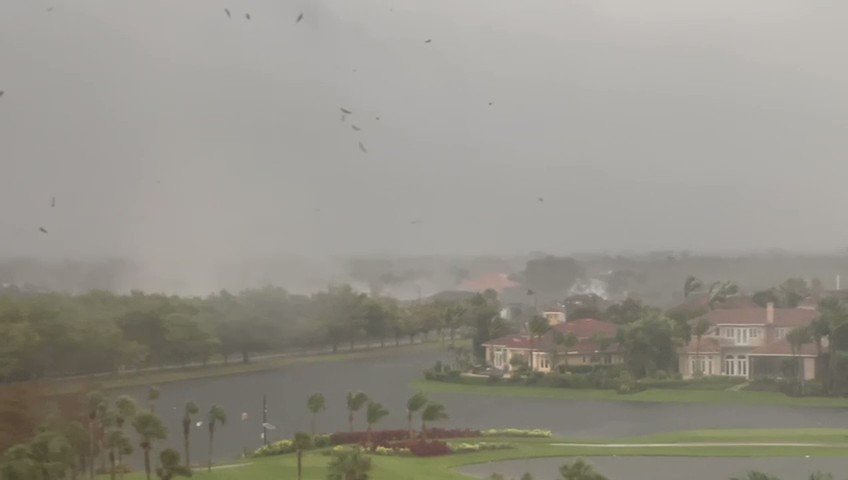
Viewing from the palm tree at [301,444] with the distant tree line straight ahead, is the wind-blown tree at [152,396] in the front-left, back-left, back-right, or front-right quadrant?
front-left

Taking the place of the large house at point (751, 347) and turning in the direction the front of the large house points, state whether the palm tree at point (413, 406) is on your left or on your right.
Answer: on your right

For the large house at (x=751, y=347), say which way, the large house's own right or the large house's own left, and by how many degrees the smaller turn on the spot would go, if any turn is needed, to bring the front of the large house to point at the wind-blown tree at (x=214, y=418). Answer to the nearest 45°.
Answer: approximately 45° to the large house's own right

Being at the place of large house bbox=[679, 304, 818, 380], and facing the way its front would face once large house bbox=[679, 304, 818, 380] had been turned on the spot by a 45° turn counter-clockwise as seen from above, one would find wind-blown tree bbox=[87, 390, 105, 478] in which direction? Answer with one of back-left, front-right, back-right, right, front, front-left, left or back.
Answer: right

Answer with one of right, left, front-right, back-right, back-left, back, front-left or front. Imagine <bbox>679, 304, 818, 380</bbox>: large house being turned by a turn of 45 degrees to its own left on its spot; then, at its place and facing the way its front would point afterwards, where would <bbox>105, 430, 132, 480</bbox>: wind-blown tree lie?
right

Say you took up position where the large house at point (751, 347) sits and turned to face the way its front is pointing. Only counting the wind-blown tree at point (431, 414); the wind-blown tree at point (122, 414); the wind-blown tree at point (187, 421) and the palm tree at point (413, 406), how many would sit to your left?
0

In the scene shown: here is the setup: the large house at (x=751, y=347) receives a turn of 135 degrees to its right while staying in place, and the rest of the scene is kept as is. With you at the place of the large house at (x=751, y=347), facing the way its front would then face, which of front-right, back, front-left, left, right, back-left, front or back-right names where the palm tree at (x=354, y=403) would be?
left

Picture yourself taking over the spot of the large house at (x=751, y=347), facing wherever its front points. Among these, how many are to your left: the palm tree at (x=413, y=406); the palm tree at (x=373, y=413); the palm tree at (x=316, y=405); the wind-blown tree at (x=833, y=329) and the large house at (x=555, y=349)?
1

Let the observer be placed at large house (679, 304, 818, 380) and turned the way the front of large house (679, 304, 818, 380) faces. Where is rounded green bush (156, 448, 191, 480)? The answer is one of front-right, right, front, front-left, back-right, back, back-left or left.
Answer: front-right

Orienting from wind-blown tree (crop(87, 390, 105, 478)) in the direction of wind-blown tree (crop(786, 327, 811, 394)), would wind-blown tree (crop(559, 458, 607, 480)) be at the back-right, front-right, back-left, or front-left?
front-right

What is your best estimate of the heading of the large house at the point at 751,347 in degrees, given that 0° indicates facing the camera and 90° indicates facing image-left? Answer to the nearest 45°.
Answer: approximately 0°

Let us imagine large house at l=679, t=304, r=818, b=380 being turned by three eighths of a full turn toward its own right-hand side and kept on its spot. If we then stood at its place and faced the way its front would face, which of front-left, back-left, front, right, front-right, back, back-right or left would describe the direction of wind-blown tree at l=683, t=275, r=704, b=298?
front

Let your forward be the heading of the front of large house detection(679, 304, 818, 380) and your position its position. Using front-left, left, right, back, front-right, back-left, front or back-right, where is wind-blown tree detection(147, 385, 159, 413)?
front-right

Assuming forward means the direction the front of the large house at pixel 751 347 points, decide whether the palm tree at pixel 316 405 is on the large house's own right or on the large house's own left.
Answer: on the large house's own right

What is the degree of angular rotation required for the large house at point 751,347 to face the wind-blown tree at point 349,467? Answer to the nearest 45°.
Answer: approximately 45° to its right

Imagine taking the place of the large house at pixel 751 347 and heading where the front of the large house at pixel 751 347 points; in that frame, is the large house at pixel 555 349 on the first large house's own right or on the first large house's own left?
on the first large house's own right

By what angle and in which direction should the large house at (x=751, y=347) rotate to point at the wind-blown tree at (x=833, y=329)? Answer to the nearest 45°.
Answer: approximately 90° to its left
